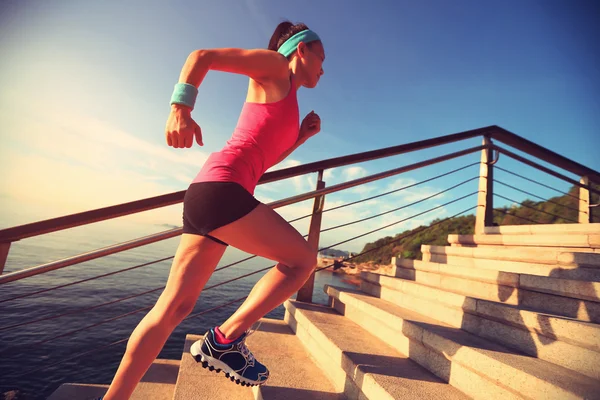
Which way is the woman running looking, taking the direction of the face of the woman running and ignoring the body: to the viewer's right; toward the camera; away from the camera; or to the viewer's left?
to the viewer's right

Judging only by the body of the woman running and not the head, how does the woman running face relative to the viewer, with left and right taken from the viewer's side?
facing to the right of the viewer
